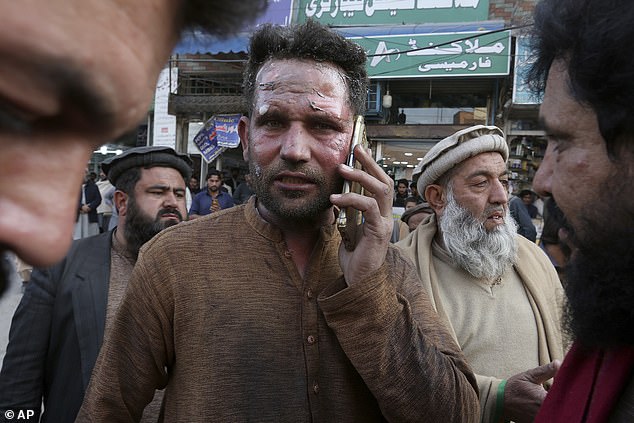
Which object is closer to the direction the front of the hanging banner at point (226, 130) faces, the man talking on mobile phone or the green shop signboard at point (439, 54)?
the man talking on mobile phone

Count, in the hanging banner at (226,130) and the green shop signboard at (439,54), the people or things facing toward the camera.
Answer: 2

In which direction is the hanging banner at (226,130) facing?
toward the camera

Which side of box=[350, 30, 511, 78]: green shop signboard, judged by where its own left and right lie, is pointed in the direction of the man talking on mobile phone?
front

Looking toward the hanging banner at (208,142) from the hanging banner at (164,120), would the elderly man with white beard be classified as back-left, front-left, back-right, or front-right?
front-right

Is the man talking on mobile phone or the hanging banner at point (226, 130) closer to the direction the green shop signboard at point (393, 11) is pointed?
the man talking on mobile phone

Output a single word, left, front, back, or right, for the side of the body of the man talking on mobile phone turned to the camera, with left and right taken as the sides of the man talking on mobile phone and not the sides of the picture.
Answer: front

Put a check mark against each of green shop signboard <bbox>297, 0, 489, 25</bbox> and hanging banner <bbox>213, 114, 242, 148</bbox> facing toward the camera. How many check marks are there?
2

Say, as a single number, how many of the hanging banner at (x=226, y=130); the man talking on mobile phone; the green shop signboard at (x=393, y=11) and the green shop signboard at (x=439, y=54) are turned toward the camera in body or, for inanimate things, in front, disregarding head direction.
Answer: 4

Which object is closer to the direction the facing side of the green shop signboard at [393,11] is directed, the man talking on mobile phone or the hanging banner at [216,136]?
the man talking on mobile phone
